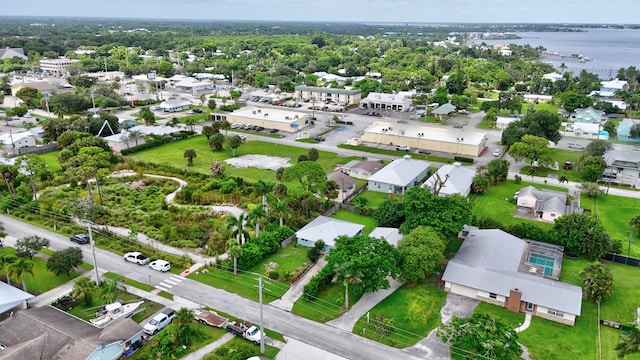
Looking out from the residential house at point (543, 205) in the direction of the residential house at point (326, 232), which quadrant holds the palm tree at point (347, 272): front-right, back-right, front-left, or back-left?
front-left

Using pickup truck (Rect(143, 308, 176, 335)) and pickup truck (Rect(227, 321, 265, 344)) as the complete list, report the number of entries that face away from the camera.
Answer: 0

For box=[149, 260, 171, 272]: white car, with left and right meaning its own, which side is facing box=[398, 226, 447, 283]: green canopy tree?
back

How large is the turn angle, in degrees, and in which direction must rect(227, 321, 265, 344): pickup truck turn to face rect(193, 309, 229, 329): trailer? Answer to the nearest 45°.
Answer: approximately 180°

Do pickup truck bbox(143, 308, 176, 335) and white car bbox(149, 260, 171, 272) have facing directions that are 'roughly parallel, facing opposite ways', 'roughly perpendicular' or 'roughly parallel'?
roughly perpendicular

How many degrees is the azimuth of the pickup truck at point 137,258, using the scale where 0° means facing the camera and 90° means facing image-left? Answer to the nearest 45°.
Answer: approximately 135°

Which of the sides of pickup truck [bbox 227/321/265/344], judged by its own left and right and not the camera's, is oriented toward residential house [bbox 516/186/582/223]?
left

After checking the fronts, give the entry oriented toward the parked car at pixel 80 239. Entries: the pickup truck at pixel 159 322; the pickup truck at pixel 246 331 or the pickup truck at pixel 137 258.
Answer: the pickup truck at pixel 137 258

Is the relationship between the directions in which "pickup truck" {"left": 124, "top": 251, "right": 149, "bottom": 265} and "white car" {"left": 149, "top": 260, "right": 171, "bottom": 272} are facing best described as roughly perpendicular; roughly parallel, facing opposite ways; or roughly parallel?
roughly parallel

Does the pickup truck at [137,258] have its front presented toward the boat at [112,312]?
no

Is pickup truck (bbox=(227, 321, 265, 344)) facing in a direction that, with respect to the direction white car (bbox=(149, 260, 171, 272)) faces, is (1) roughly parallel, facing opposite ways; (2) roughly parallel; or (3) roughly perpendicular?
roughly parallel, facing opposite ways

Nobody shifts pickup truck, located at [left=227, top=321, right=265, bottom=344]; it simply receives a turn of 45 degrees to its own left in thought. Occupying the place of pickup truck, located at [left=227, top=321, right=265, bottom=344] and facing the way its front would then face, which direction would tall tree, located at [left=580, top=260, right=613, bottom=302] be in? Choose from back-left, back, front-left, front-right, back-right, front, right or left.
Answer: front

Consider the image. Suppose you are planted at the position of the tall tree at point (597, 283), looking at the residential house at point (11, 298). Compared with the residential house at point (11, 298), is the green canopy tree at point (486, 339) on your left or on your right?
left

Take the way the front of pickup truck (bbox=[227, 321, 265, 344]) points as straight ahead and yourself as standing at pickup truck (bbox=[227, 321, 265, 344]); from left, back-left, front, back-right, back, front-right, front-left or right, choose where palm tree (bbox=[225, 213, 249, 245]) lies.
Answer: back-left

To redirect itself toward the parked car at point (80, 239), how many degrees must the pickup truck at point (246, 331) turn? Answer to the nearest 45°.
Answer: approximately 180°

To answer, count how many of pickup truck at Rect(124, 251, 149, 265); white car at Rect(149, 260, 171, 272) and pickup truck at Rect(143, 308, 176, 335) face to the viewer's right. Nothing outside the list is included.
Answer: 0
